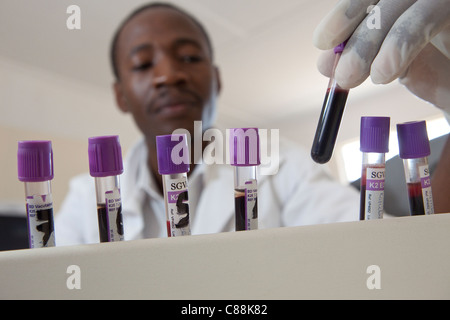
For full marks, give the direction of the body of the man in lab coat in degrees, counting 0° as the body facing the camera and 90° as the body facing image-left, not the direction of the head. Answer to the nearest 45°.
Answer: approximately 0°

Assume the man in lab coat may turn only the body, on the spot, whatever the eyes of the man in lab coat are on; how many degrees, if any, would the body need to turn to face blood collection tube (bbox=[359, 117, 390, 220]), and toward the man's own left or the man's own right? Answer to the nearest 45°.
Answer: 0° — they already face it

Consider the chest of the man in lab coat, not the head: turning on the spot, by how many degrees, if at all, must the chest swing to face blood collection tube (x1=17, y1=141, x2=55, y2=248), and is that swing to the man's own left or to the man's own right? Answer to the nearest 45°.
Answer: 0° — they already face it
